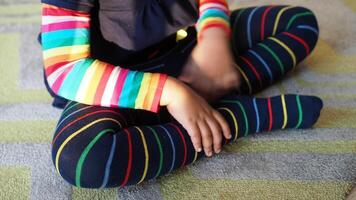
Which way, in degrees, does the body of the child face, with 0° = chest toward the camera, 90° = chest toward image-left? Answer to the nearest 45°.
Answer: approximately 315°
